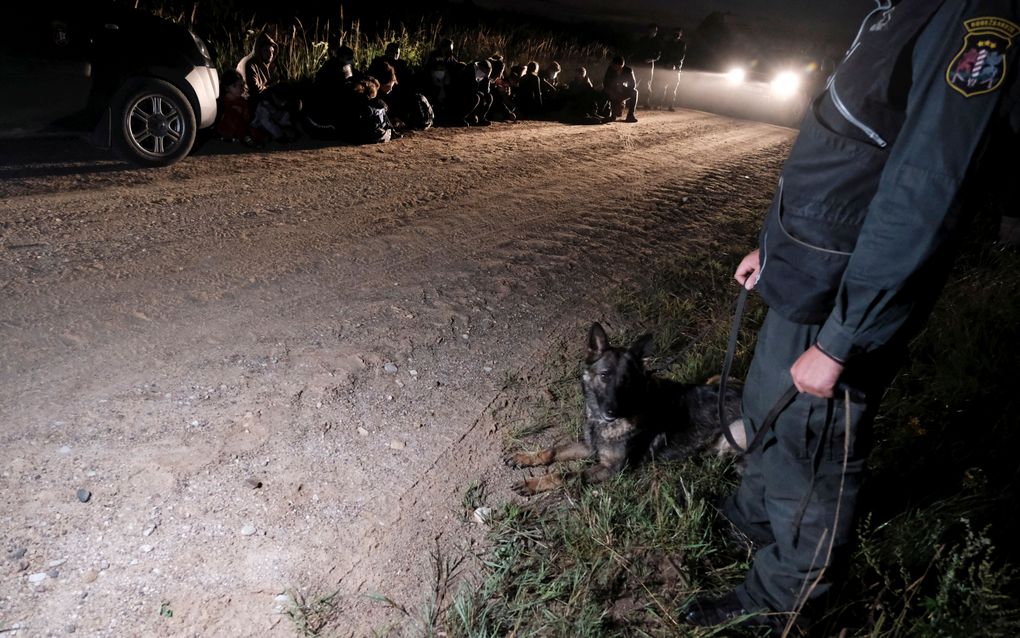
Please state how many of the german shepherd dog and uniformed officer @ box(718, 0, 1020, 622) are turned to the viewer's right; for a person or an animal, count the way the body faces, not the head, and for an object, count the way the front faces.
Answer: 0

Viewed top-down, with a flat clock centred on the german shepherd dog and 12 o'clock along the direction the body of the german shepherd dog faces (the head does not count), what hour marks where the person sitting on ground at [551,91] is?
The person sitting on ground is roughly at 4 o'clock from the german shepherd dog.

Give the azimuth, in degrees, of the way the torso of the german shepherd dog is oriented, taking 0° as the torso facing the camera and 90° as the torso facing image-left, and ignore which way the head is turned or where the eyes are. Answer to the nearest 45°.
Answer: approximately 45°

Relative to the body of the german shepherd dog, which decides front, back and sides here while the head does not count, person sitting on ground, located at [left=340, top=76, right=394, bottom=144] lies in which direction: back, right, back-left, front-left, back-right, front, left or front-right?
right

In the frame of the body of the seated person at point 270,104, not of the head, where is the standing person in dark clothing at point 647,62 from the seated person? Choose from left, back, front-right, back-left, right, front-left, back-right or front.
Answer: left

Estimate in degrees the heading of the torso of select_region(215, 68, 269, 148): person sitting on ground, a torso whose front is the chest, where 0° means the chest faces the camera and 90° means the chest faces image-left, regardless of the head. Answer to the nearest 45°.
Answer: approximately 315°

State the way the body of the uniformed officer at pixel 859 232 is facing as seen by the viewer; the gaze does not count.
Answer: to the viewer's left

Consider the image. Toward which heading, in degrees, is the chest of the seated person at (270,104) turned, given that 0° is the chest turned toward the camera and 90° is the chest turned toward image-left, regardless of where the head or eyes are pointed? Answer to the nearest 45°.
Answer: approximately 315°

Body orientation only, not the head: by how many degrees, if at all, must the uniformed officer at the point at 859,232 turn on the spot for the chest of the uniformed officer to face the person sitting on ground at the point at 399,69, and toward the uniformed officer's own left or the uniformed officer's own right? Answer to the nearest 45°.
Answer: approximately 45° to the uniformed officer's own right

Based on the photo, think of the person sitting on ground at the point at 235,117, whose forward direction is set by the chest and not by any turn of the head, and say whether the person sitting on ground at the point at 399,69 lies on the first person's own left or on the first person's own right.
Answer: on the first person's own left

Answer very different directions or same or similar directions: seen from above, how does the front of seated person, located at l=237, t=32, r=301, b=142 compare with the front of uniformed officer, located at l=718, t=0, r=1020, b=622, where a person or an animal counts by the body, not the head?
very different directions
